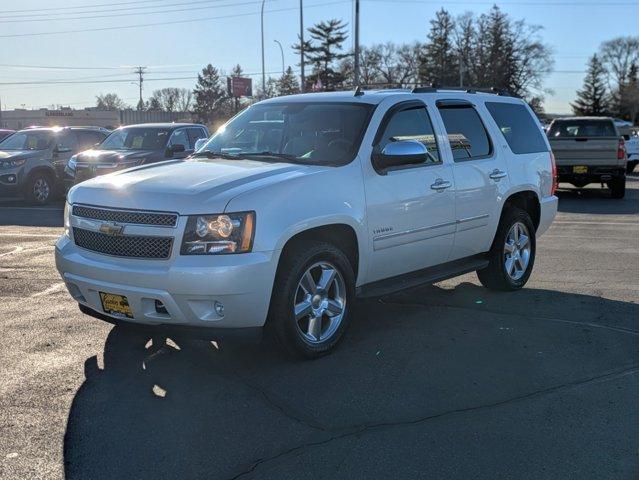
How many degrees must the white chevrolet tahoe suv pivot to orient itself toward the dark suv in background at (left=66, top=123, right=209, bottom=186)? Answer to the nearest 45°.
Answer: approximately 135° to its right

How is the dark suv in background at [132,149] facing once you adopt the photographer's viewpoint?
facing the viewer and to the left of the viewer

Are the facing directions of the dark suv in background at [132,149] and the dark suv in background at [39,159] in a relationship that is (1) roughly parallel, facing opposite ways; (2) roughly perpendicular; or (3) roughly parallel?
roughly parallel

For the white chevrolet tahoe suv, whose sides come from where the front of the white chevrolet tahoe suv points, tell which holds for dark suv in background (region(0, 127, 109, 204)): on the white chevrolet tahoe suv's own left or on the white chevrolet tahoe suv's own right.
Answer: on the white chevrolet tahoe suv's own right

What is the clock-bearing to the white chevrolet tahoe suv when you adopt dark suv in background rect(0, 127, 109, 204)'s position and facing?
The white chevrolet tahoe suv is roughly at 10 o'clock from the dark suv in background.

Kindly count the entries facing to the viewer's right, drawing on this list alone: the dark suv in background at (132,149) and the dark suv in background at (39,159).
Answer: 0

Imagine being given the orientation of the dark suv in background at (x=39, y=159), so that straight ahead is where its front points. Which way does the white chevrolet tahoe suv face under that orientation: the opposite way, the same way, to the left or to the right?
the same way

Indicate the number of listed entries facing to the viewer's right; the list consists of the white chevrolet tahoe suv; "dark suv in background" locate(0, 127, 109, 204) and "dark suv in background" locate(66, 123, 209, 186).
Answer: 0

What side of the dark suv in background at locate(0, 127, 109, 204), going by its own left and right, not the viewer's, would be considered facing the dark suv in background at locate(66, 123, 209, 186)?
left

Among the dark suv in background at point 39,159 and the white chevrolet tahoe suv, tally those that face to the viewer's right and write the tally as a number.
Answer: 0

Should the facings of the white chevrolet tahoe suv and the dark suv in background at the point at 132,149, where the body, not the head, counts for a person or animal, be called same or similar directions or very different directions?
same or similar directions

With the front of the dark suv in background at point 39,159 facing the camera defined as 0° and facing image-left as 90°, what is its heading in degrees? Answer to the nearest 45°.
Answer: approximately 45°

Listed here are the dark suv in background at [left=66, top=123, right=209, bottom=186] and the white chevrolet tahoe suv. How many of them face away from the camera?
0
